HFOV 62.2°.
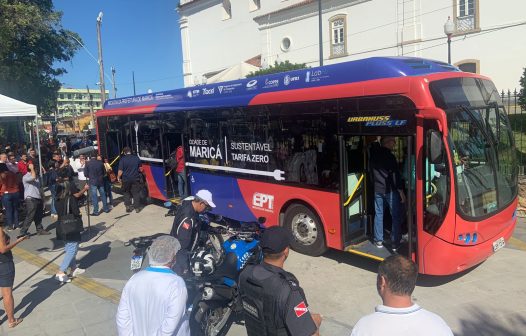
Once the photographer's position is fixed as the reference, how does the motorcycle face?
facing away from the viewer and to the right of the viewer

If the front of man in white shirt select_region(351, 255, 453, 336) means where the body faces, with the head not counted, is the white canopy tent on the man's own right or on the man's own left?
on the man's own left

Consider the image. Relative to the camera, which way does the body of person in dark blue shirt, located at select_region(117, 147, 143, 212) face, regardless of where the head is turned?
away from the camera

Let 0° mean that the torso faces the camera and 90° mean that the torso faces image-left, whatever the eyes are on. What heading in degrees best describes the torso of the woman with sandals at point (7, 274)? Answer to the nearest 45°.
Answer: approximately 270°

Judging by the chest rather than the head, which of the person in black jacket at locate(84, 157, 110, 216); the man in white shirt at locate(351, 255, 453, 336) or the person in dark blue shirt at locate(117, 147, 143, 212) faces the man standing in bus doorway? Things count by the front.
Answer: the man in white shirt

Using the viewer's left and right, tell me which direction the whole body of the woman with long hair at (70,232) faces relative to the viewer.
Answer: facing away from the viewer and to the right of the viewer

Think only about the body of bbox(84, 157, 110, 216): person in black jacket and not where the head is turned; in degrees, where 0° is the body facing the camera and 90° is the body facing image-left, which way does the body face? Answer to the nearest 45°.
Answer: approximately 180°

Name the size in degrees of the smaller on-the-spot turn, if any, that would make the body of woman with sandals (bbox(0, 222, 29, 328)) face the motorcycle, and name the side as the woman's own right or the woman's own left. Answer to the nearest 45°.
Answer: approximately 45° to the woman's own right

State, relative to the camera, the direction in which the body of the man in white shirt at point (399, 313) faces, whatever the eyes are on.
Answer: away from the camera
